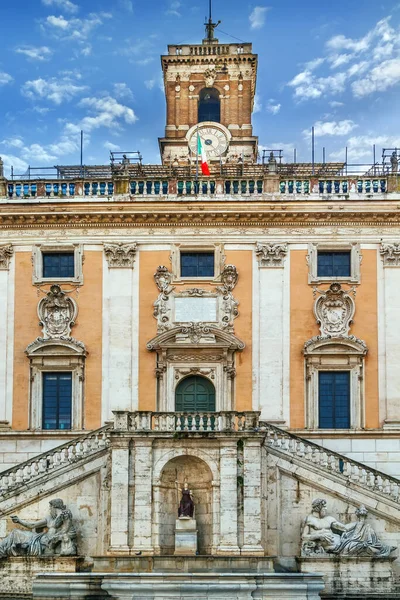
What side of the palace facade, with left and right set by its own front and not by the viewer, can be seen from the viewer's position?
front

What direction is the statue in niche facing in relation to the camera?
toward the camera

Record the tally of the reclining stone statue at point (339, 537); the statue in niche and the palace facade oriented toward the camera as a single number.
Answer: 3

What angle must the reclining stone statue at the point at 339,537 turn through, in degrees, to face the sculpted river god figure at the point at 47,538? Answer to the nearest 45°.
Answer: approximately 90° to its right

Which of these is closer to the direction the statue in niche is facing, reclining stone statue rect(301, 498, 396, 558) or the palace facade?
the reclining stone statue

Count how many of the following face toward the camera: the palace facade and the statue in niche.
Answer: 2

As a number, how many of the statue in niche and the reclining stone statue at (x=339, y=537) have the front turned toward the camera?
2

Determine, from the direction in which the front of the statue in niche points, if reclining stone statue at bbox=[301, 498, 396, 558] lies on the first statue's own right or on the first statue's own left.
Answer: on the first statue's own left

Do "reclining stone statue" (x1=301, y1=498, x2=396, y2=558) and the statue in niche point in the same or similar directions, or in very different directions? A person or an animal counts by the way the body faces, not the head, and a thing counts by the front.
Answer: same or similar directions

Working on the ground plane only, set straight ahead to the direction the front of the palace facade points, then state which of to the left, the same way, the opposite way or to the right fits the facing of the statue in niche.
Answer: the same way

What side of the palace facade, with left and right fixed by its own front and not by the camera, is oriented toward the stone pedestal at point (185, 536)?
front

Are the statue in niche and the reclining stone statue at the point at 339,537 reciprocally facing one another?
no

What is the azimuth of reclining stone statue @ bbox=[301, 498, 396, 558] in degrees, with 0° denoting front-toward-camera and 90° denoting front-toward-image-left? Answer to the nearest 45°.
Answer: approximately 0°

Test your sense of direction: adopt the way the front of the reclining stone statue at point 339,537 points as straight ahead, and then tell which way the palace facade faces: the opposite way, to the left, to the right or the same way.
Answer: the same way
